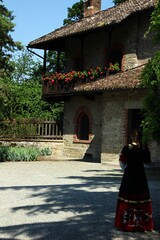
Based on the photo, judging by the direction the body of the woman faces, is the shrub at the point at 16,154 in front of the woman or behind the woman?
in front

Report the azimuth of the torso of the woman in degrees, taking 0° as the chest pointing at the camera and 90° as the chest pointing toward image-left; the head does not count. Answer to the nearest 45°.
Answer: approximately 180°

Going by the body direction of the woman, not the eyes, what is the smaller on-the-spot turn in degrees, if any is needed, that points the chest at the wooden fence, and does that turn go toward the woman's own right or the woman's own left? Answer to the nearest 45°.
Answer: approximately 45° to the woman's own left

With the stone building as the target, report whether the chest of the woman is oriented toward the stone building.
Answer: yes

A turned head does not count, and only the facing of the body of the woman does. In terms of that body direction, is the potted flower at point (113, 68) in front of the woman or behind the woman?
in front
